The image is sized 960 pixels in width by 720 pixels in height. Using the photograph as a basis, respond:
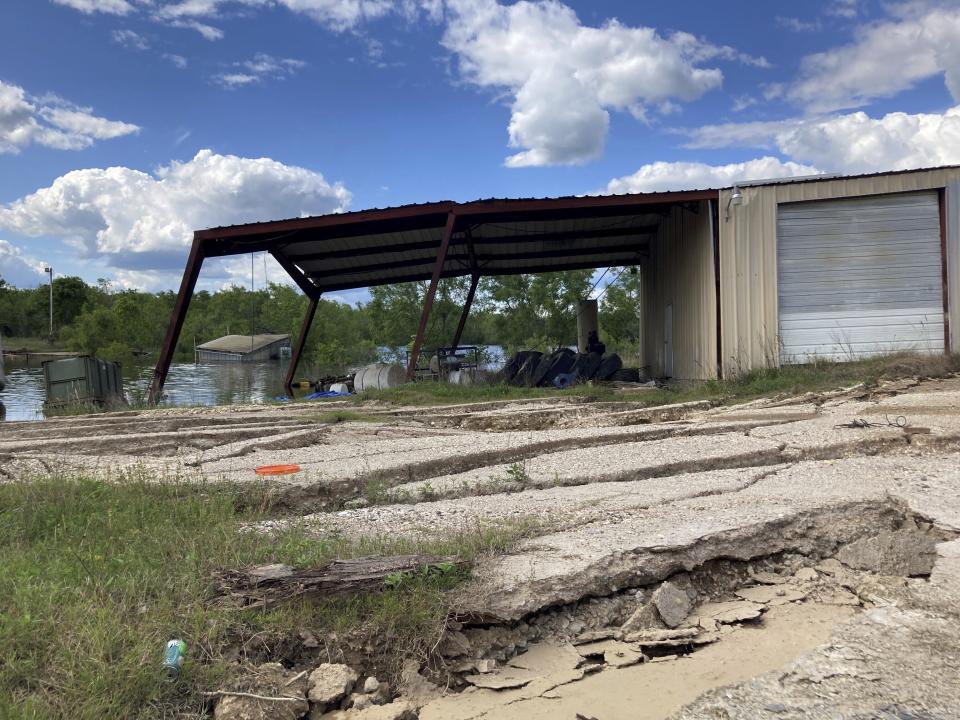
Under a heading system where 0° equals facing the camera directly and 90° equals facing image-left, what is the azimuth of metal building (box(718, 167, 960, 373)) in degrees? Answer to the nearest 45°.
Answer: approximately 0°

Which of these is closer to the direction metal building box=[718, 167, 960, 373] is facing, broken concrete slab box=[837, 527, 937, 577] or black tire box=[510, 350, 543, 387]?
the broken concrete slab

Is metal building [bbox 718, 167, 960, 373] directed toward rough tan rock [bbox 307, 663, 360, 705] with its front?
yes

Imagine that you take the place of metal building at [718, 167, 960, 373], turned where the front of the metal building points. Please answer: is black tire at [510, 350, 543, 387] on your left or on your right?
on your right

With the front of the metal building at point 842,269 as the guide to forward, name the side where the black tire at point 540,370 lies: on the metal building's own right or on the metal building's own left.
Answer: on the metal building's own right
